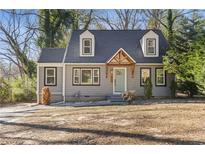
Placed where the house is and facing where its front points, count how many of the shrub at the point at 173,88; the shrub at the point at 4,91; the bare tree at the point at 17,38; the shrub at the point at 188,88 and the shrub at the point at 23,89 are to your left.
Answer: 2

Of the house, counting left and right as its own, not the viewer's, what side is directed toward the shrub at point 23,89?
right

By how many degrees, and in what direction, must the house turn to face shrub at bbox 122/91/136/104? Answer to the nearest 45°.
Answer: approximately 45° to its left

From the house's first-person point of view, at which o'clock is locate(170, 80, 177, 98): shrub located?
The shrub is roughly at 9 o'clock from the house.

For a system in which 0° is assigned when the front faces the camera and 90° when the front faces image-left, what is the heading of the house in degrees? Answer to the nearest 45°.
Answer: approximately 0°

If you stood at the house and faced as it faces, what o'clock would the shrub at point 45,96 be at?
The shrub is roughly at 2 o'clock from the house.

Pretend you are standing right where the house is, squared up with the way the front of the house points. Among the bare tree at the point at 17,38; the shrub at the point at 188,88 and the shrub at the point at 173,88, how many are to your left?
2

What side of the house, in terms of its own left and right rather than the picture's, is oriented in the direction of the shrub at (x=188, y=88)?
left

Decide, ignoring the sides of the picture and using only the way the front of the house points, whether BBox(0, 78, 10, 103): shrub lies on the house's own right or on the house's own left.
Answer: on the house's own right
